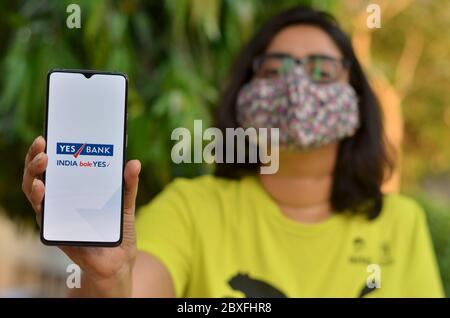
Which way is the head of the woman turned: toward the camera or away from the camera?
toward the camera

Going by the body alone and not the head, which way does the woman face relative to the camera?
toward the camera
